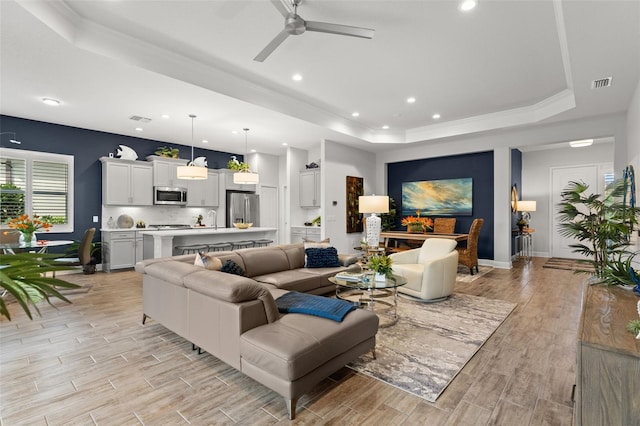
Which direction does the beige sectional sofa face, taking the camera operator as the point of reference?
facing away from the viewer and to the right of the viewer

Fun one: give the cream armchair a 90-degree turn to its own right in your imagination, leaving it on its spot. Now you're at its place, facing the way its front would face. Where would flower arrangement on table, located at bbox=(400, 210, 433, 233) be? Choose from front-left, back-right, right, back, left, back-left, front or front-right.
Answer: front-right

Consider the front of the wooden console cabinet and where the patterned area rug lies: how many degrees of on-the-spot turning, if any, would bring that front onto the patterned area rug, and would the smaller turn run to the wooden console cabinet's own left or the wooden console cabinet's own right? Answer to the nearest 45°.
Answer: approximately 45° to the wooden console cabinet's own right

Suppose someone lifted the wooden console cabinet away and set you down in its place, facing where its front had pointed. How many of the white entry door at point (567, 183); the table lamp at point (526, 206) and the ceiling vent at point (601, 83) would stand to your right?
3

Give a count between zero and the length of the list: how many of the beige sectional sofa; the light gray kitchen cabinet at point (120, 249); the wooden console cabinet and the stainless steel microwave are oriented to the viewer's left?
1

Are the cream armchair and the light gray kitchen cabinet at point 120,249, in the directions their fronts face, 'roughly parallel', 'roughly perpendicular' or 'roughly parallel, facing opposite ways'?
roughly perpendicular

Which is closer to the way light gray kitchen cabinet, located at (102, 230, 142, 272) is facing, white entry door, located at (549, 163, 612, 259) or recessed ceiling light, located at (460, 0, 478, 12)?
the recessed ceiling light

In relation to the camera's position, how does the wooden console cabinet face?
facing to the left of the viewer

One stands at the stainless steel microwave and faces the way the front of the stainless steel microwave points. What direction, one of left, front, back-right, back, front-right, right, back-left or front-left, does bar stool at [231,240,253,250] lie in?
front-left

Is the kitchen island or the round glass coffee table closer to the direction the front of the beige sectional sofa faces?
the round glass coffee table

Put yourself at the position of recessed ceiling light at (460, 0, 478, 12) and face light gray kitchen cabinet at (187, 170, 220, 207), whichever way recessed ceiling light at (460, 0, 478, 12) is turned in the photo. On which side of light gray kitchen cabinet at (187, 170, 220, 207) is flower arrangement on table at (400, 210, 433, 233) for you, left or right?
right

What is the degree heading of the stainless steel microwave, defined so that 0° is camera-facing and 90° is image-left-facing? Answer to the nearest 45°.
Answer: approximately 0°

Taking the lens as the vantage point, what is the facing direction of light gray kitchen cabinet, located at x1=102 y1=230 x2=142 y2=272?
facing the viewer

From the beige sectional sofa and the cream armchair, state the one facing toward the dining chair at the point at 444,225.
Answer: the beige sectional sofa
